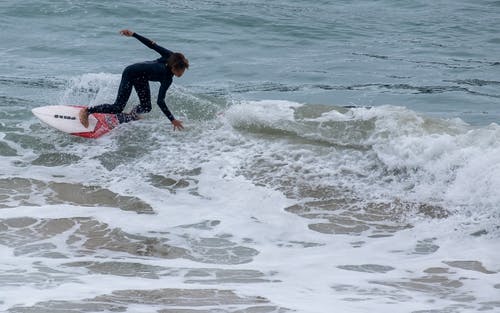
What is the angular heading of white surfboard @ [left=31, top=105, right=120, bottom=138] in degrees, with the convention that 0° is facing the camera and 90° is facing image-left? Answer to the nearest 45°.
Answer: approximately 90°
